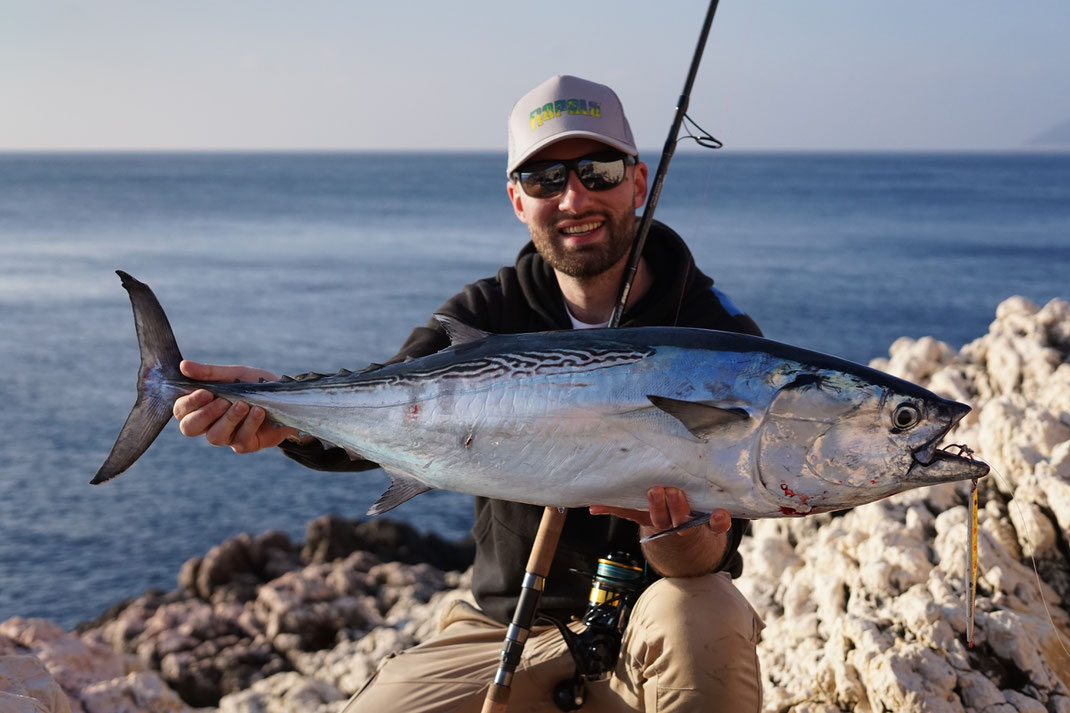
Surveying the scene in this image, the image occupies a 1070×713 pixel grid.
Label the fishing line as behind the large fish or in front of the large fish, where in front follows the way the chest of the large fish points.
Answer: in front

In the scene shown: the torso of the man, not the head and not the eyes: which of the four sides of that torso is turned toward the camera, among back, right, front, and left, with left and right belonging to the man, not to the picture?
front

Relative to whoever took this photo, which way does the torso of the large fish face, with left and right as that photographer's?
facing to the right of the viewer

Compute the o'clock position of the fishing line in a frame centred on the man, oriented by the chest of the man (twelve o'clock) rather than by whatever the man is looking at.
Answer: The fishing line is roughly at 9 o'clock from the man.
